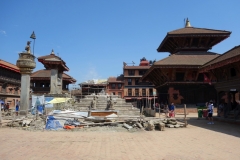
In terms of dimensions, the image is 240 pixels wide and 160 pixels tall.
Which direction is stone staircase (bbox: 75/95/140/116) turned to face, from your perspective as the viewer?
facing the viewer

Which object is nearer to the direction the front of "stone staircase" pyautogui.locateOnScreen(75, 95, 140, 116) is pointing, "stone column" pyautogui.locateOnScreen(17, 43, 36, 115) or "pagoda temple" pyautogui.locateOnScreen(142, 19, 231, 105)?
the stone column

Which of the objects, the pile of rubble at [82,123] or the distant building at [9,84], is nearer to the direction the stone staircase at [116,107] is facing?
the pile of rubble

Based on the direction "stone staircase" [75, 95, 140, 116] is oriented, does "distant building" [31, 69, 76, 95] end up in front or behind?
behind

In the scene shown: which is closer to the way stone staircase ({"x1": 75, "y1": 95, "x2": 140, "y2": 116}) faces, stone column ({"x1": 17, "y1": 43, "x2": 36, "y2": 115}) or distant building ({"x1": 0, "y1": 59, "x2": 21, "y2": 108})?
the stone column

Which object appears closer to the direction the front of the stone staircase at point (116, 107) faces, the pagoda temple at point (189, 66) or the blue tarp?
the blue tarp

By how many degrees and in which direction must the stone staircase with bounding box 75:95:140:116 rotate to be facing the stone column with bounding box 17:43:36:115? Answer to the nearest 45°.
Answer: approximately 45° to its right

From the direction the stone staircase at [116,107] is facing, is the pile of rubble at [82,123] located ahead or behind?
ahead

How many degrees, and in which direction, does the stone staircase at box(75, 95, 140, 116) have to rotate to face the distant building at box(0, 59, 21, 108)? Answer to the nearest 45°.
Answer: approximately 135° to its right

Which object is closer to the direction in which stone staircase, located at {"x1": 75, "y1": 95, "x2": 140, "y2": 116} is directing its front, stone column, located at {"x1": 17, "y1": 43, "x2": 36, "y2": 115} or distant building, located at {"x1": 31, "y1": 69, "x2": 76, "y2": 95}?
the stone column

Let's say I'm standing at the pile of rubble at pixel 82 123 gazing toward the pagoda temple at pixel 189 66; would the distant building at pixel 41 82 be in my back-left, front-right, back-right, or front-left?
front-left

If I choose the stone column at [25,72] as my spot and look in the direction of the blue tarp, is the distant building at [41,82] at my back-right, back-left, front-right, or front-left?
back-left

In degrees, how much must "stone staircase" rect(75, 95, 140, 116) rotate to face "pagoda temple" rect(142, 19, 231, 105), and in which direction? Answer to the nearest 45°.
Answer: approximately 90° to its left

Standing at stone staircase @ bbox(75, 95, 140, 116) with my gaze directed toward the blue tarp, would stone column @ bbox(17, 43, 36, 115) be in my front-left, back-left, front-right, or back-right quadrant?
front-right
